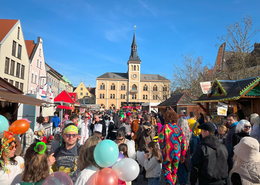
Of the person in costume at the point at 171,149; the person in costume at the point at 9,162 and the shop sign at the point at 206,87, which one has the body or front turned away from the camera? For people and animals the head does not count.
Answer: the person in costume at the point at 171,149

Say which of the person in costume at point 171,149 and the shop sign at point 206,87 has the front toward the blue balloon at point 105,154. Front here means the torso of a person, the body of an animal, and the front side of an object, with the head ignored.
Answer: the shop sign

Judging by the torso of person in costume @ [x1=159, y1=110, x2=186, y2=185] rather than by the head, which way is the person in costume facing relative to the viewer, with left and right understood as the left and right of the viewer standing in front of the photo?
facing away from the viewer

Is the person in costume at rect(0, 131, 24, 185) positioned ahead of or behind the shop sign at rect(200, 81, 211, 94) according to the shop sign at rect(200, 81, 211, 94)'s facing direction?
ahead

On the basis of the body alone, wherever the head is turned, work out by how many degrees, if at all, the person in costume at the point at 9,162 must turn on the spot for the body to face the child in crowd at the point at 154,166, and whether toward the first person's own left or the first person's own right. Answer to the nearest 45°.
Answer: approximately 45° to the first person's own left

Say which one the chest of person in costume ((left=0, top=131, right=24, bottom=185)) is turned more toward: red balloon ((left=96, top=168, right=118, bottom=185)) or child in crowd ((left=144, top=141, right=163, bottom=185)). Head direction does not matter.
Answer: the red balloon

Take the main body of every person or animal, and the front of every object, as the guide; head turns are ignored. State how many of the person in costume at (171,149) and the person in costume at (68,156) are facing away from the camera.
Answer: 1

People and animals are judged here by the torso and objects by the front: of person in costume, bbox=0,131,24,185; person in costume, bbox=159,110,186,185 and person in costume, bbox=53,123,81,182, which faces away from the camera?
person in costume, bbox=159,110,186,185

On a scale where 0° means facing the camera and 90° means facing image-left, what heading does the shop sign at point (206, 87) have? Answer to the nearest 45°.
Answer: approximately 0°

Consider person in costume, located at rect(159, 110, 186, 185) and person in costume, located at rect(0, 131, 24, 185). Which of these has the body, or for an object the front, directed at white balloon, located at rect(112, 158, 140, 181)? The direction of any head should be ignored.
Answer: person in costume, located at rect(0, 131, 24, 185)

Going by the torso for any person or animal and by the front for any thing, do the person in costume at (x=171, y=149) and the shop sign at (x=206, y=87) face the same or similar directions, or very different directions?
very different directions

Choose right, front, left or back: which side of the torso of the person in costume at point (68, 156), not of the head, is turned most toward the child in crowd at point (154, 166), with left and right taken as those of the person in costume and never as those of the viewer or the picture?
left
